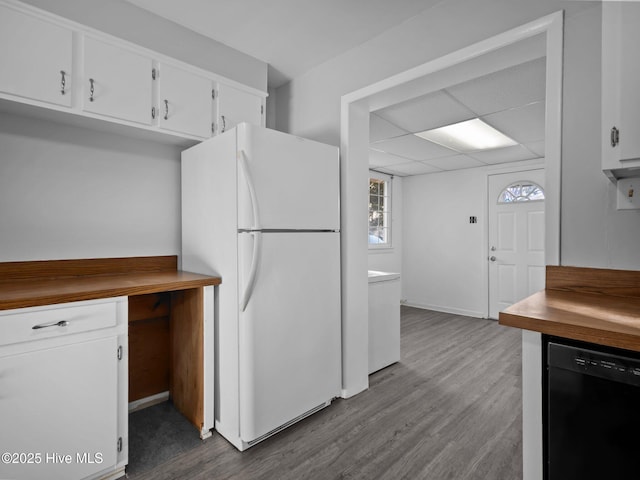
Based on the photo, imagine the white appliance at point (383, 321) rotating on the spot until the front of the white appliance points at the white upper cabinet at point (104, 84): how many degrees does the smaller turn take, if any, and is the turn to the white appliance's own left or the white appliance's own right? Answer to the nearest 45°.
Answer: approximately 90° to the white appliance's own right

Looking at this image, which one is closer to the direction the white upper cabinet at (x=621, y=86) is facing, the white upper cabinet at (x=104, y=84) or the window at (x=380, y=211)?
the white upper cabinet

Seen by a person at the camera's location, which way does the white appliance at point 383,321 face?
facing the viewer and to the right of the viewer

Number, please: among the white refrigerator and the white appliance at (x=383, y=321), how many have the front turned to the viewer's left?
0

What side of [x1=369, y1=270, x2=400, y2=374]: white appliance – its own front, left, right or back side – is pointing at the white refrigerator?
right

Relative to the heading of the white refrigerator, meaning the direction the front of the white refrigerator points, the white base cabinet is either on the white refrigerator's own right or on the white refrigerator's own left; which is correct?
on the white refrigerator's own right

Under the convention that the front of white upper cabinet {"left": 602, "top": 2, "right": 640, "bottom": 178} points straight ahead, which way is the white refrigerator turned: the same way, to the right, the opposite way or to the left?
to the left

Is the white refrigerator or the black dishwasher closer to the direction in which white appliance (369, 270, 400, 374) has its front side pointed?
the black dishwasher

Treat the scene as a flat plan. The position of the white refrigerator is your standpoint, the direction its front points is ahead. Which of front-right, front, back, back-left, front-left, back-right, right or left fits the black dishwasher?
front
